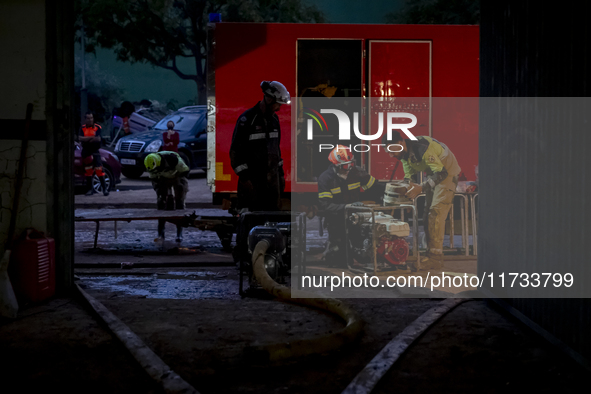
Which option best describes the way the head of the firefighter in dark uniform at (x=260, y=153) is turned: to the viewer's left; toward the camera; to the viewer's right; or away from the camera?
to the viewer's right

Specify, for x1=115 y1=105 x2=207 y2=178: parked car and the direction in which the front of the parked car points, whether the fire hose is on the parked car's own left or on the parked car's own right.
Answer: on the parked car's own left

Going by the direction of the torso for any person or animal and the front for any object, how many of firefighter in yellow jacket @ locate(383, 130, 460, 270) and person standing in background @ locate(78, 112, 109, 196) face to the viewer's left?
1

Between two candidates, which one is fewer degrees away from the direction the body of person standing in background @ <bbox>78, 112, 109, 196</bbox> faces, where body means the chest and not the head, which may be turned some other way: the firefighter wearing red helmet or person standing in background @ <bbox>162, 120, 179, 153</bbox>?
the firefighter wearing red helmet

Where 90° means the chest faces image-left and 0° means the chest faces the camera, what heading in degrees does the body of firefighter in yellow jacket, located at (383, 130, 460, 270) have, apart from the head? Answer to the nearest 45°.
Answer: approximately 90°

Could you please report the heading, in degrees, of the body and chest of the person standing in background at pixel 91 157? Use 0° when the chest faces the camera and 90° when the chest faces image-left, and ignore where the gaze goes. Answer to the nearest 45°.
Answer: approximately 0°

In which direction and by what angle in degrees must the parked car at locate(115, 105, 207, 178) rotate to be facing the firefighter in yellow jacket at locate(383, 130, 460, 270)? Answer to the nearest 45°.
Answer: approximately 45° to its left

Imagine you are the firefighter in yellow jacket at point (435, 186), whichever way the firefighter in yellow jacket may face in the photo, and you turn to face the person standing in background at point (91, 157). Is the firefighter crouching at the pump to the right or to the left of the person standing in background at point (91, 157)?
left

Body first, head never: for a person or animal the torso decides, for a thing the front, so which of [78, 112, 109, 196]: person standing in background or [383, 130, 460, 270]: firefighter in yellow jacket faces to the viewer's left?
the firefighter in yellow jacket

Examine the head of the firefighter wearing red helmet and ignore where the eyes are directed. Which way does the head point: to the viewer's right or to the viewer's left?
to the viewer's right
